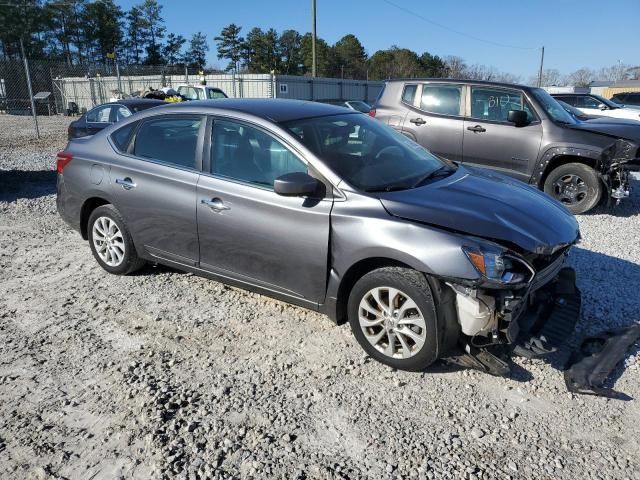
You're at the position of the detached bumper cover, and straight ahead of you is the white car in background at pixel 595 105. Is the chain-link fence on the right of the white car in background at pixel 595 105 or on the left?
left

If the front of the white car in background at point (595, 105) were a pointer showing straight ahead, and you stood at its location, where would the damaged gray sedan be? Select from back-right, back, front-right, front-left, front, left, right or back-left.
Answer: right

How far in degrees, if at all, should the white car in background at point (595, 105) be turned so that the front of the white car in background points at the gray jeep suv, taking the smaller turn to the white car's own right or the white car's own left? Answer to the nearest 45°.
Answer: approximately 90° to the white car's own right

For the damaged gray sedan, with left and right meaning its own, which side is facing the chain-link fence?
back

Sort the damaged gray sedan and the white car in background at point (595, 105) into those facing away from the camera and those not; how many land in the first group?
0

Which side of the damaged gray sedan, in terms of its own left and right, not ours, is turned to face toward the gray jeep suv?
left

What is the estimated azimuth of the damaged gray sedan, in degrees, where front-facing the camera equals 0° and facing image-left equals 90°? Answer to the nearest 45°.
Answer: approximately 315°

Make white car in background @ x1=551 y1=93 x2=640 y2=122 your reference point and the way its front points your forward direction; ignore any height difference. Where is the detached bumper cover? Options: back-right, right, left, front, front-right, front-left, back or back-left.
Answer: right

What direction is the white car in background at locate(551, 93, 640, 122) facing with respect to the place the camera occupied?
facing to the right of the viewer
